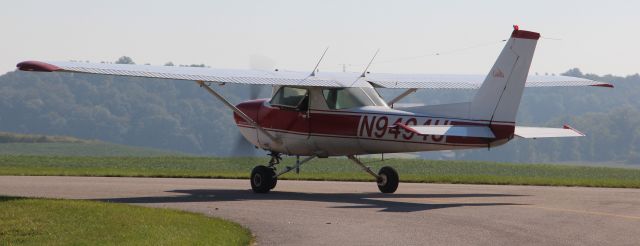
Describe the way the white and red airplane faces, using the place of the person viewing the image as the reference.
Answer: facing away from the viewer and to the left of the viewer
